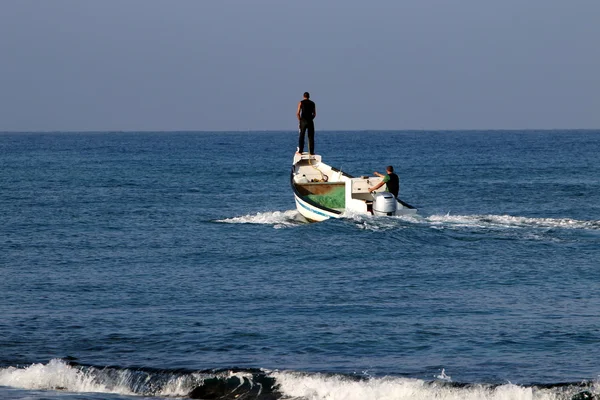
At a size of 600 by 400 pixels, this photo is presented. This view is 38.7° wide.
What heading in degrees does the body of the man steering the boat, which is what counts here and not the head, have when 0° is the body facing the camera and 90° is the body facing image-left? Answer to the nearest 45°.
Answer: approximately 135°

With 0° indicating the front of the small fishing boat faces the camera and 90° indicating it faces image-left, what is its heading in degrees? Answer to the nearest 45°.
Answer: approximately 135°

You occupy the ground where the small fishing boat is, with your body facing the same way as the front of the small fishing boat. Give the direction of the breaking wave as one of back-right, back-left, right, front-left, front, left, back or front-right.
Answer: back-left

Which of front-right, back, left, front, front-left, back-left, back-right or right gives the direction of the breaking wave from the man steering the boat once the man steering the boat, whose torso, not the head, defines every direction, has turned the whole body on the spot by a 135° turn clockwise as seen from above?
right
